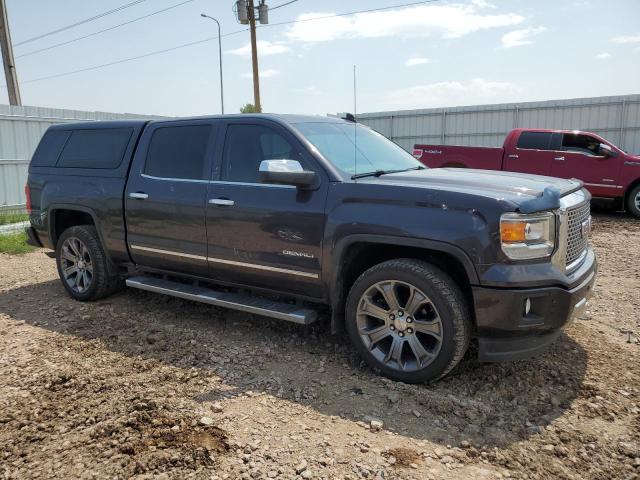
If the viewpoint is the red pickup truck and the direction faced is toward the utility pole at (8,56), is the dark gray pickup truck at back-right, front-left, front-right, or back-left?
front-left

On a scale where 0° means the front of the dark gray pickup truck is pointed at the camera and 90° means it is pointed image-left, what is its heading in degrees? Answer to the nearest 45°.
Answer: approximately 315°

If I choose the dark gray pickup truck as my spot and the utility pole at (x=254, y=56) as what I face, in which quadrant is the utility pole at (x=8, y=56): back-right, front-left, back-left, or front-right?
front-left

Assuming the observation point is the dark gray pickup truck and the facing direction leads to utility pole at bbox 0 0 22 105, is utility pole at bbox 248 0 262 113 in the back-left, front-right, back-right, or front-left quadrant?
front-right

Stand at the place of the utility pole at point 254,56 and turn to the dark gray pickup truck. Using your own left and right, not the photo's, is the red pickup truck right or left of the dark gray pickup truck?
left

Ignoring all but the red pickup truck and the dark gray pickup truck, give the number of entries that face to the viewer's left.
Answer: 0

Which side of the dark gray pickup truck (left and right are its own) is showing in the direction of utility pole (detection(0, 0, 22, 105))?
back

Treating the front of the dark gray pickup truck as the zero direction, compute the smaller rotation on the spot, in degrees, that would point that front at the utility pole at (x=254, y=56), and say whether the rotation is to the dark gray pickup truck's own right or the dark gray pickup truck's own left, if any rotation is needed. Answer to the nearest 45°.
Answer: approximately 135° to the dark gray pickup truck's own left

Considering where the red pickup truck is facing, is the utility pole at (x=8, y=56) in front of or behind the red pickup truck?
behind

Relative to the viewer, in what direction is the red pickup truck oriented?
to the viewer's right

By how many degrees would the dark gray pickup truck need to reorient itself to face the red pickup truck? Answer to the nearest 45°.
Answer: approximately 90° to its left

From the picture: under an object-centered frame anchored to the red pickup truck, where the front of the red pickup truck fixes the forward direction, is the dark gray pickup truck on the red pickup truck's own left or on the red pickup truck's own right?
on the red pickup truck's own right
